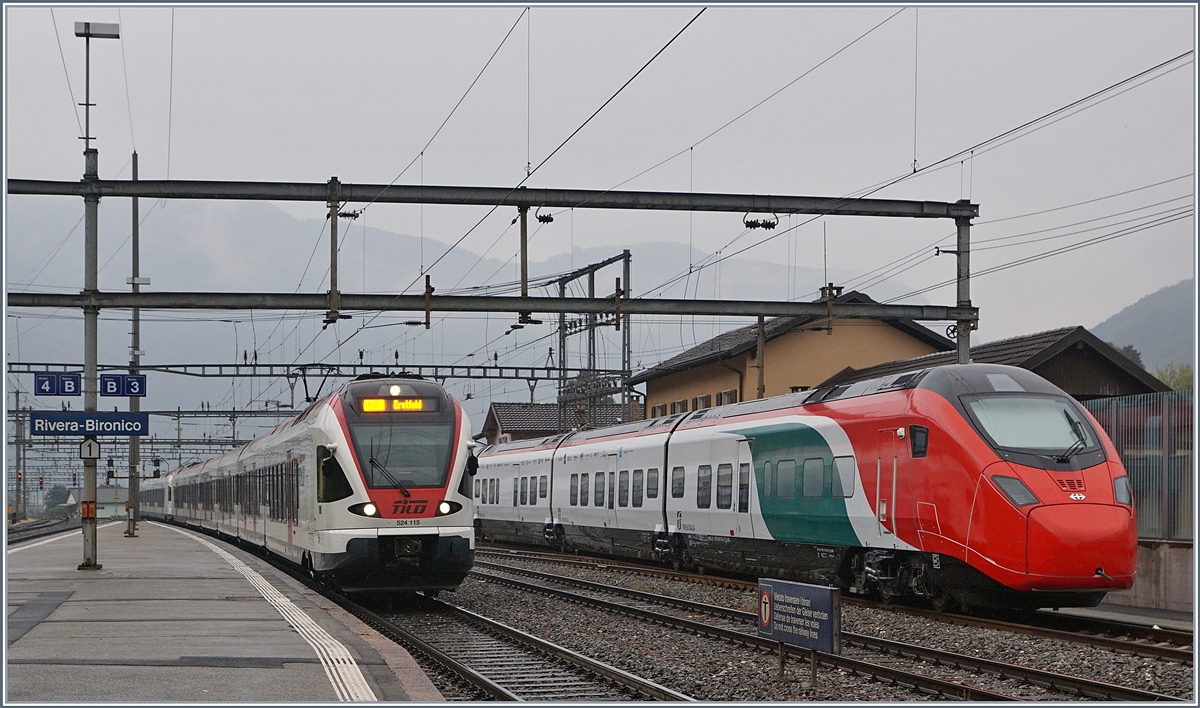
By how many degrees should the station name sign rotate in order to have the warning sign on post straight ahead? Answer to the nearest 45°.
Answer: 0° — it already faces it

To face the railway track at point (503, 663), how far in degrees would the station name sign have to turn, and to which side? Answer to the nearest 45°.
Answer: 0° — it already faces it

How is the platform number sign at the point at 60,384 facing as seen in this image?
toward the camera

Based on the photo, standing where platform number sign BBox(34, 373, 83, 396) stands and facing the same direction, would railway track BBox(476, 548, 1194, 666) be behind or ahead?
ahead

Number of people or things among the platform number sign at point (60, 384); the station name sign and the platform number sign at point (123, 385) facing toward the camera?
3

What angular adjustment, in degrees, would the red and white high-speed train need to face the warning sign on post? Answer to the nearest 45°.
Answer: approximately 45° to its right

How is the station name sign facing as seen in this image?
toward the camera

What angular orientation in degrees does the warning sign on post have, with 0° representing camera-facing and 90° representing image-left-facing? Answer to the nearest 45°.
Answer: approximately 45°

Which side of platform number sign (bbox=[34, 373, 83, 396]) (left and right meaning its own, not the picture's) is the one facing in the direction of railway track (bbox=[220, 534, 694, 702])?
front

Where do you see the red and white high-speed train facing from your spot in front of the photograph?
facing the viewer and to the right of the viewer
